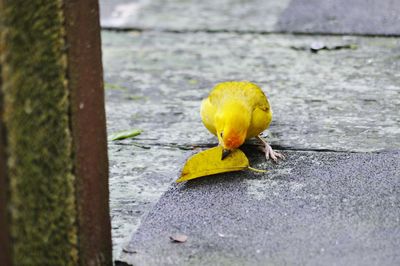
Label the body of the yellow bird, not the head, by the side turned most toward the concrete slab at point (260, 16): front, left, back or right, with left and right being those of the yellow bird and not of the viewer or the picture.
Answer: back

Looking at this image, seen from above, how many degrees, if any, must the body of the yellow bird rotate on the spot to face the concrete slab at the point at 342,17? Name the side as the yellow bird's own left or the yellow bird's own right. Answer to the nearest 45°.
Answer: approximately 180°

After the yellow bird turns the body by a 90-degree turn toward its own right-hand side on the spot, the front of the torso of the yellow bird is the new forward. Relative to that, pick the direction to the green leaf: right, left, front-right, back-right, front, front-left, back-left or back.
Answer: front-right

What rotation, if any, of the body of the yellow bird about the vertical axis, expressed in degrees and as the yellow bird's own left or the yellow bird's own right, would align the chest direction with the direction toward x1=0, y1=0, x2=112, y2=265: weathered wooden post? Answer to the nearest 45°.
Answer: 0° — it already faces it

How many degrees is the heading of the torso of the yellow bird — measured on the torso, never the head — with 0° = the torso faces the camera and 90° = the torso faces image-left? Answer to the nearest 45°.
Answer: approximately 0°

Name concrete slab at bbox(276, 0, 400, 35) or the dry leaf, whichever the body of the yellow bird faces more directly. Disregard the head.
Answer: the dry leaf

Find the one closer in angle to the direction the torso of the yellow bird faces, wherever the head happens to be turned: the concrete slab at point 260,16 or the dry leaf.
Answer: the dry leaf
